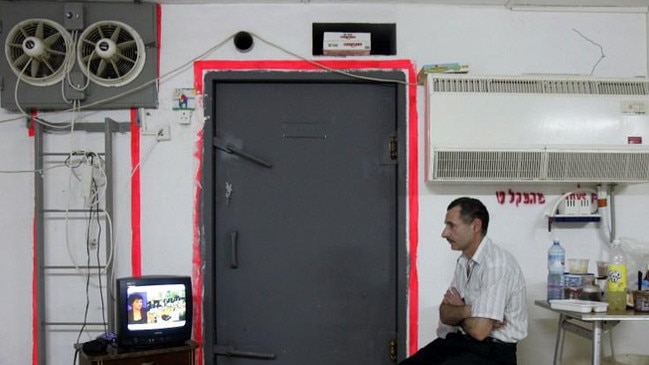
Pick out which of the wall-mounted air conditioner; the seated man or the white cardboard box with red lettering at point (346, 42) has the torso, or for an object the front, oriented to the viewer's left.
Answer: the seated man

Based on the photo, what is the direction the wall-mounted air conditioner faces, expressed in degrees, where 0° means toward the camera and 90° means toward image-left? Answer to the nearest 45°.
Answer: approximately 0°

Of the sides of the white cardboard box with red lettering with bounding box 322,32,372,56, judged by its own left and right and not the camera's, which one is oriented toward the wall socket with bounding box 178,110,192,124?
right

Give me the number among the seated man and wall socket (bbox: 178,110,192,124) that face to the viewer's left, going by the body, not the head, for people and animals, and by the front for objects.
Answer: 1

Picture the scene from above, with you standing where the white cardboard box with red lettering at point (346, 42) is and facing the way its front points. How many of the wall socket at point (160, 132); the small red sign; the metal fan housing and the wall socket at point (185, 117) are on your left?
1

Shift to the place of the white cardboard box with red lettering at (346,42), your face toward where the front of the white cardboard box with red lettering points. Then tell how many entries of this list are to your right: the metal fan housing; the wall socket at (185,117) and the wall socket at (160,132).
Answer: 3

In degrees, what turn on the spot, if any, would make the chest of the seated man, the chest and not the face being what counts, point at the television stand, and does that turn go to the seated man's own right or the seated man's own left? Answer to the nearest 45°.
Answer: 0° — they already face it

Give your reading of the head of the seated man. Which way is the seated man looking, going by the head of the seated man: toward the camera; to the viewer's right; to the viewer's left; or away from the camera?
to the viewer's left

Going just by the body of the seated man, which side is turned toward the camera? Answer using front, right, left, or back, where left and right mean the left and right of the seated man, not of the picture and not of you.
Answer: left

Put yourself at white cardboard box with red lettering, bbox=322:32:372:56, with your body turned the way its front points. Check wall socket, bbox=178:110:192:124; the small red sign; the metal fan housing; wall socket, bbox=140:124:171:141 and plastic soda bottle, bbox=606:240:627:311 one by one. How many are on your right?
3

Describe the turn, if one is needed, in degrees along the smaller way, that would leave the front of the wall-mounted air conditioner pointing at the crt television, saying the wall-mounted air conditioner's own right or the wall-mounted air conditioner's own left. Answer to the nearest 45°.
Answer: approximately 45° to the wall-mounted air conditioner's own right

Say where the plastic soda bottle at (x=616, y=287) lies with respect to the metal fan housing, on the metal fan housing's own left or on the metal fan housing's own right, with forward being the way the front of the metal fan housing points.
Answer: on the metal fan housing's own left
